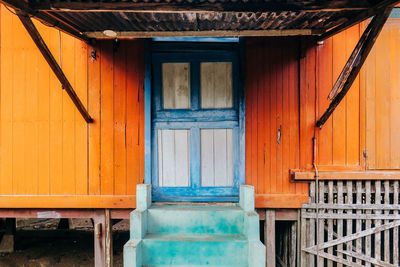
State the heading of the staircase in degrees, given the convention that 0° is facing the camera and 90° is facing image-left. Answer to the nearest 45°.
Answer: approximately 0°

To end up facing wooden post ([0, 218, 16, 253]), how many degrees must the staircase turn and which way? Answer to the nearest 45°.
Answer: approximately 135° to its right

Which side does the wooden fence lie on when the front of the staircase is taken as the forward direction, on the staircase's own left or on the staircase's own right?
on the staircase's own left
